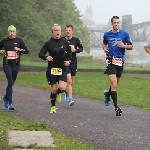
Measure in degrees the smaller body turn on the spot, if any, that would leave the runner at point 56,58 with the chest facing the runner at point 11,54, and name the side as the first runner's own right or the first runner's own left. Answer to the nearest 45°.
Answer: approximately 135° to the first runner's own right

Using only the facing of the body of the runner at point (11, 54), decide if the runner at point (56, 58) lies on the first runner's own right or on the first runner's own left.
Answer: on the first runner's own left

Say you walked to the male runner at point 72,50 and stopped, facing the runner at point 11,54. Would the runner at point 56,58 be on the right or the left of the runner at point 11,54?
left

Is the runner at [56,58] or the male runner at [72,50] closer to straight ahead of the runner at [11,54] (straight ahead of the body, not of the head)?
the runner

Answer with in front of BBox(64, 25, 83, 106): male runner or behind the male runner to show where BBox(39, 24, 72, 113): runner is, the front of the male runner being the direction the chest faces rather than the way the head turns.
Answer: in front

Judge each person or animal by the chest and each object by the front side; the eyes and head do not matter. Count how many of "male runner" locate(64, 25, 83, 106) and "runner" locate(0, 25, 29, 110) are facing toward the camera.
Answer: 2

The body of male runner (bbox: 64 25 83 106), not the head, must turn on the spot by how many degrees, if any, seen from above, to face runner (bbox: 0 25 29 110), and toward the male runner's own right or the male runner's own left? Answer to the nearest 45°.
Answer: approximately 45° to the male runner's own right

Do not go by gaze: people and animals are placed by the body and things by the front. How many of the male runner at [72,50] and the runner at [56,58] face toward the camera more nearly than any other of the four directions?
2

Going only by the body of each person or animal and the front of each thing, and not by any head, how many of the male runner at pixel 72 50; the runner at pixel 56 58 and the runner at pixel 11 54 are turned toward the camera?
3

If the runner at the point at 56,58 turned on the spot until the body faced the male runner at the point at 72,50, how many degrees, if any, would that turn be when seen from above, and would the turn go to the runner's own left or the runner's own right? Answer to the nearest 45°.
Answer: approximately 180°

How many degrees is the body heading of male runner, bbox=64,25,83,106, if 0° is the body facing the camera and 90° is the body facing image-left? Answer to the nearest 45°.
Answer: approximately 0°
